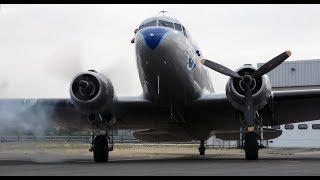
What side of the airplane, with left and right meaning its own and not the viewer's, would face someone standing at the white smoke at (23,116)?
right

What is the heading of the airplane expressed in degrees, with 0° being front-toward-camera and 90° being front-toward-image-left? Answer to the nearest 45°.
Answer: approximately 0°

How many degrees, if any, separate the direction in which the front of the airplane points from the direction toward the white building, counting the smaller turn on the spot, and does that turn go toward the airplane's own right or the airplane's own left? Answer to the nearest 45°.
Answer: approximately 135° to the airplane's own left
